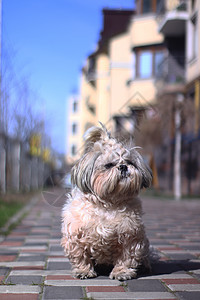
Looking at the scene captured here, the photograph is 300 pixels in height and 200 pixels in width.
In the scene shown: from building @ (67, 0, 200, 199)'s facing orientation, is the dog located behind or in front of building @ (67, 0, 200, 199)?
in front

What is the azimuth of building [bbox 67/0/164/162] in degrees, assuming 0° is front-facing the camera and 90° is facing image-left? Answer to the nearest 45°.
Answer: approximately 45°

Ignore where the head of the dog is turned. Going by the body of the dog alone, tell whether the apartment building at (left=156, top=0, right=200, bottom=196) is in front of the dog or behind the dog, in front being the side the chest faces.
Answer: behind

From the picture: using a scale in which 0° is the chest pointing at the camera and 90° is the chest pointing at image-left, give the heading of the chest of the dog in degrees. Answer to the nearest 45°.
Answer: approximately 0°

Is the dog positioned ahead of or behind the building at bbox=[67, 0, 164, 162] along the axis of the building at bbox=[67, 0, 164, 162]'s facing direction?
ahead

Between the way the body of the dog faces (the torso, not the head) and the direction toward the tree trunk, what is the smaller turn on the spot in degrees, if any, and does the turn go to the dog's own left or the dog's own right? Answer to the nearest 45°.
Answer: approximately 180°
